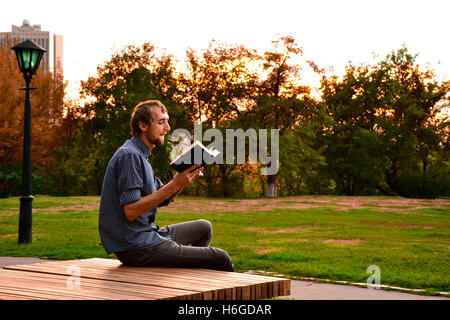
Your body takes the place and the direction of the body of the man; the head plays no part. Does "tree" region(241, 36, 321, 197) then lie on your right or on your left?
on your left

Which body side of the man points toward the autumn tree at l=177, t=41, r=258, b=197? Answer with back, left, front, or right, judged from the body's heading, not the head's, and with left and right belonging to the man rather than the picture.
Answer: left

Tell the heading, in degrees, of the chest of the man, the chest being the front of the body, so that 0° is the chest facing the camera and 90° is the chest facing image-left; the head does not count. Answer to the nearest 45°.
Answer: approximately 270°

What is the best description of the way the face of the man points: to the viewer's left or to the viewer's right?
to the viewer's right

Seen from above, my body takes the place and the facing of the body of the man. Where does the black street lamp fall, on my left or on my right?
on my left
